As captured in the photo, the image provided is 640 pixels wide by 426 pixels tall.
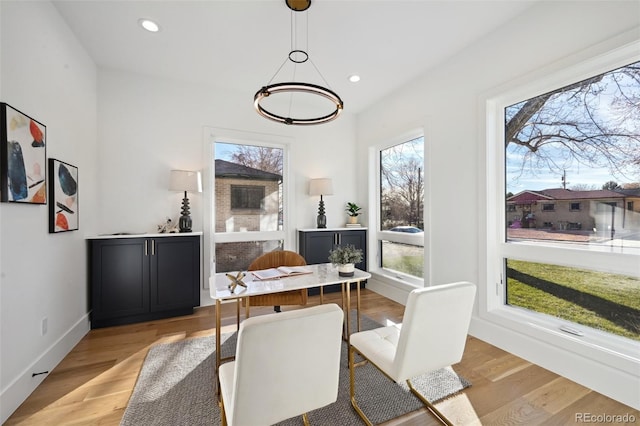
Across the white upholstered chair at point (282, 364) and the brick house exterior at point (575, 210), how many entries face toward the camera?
1

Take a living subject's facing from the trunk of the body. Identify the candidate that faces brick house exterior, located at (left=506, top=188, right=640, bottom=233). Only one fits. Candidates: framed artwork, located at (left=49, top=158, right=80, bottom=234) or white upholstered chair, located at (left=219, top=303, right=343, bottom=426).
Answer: the framed artwork

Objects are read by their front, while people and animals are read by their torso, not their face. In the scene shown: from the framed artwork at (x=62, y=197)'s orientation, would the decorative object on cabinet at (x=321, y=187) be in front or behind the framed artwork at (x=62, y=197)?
in front

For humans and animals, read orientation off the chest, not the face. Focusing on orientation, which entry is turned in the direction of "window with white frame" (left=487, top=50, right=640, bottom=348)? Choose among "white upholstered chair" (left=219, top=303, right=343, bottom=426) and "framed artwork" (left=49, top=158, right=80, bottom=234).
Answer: the framed artwork

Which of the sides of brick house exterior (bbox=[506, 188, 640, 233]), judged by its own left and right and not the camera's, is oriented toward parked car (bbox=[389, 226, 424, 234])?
right

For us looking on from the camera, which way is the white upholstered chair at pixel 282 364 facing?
facing away from the viewer and to the left of the viewer

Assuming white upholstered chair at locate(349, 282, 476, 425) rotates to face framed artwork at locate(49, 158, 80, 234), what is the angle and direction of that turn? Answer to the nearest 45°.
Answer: approximately 45° to its left

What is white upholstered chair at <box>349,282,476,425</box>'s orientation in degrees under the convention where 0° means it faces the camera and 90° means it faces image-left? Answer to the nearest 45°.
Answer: approximately 135°

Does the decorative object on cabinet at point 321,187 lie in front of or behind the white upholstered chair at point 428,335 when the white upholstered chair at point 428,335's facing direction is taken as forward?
in front

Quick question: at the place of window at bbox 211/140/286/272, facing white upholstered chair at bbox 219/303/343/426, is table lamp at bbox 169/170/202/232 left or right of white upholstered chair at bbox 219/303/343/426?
right
